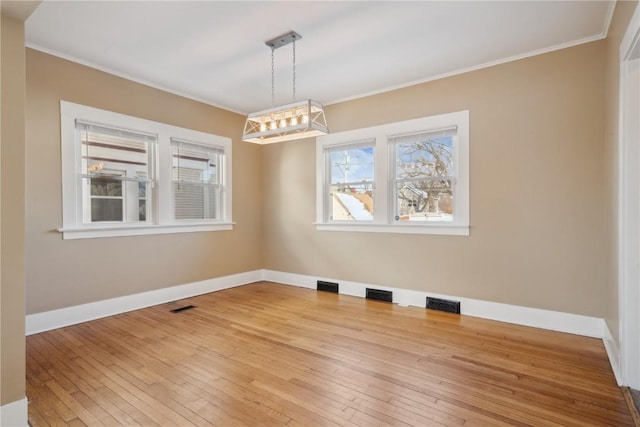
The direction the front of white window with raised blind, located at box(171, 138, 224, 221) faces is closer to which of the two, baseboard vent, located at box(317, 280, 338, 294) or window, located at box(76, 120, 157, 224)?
the baseboard vent

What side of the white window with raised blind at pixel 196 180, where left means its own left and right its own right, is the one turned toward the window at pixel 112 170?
right

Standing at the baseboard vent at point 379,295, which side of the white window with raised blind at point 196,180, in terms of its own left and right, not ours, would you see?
front

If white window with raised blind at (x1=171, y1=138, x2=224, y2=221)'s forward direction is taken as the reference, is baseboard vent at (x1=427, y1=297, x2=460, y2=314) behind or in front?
in front

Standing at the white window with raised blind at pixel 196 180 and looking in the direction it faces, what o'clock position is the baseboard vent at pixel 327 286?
The baseboard vent is roughly at 11 o'clock from the white window with raised blind.

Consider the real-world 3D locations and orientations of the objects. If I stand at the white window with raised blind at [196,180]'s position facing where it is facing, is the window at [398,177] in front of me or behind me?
in front

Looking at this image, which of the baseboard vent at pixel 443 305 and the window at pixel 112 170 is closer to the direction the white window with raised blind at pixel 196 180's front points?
the baseboard vent

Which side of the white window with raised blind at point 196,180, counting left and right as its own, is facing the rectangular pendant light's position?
front
